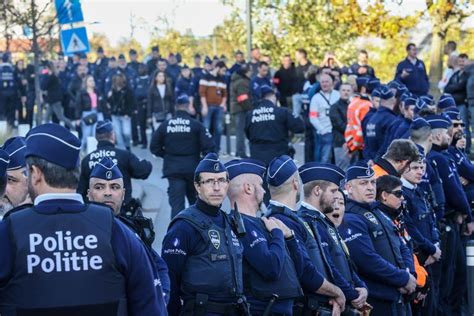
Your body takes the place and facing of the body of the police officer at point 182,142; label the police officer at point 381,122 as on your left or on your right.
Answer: on your right

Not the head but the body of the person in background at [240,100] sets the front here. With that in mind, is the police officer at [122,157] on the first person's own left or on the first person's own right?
on the first person's own right

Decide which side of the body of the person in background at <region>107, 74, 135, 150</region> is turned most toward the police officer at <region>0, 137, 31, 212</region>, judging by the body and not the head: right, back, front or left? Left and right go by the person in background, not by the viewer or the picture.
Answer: front

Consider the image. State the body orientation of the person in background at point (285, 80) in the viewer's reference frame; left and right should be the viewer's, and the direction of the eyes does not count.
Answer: facing the viewer

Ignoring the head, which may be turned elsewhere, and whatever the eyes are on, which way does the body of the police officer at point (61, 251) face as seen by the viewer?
away from the camera

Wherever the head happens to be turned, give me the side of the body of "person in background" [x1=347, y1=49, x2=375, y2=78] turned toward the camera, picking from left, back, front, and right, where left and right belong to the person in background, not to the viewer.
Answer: front
